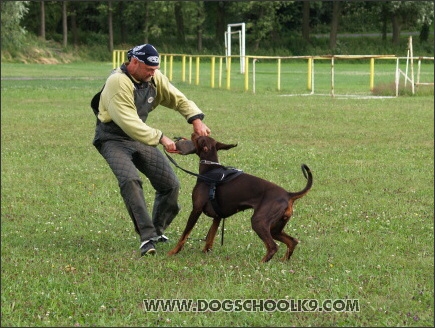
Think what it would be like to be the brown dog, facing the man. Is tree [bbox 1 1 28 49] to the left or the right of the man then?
right

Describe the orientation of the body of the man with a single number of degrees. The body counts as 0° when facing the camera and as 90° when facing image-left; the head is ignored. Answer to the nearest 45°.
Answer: approximately 315°

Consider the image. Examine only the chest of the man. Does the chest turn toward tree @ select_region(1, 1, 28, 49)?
no

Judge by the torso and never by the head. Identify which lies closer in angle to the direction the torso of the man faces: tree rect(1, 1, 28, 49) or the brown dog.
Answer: the brown dog

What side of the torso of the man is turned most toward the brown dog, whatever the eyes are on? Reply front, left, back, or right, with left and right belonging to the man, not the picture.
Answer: front
